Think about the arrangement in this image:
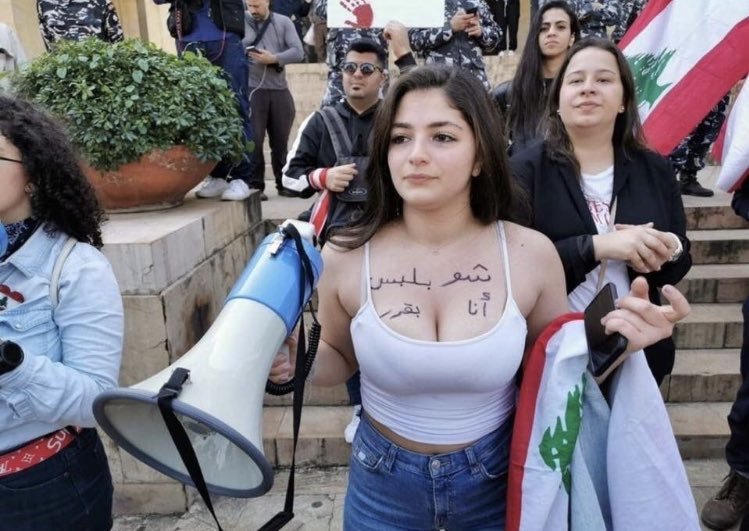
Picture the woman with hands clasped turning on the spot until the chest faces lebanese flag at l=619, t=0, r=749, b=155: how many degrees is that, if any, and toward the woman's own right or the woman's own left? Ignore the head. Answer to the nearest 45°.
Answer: approximately 180°

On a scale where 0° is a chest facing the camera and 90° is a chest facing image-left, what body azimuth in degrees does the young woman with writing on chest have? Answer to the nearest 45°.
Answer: approximately 0°

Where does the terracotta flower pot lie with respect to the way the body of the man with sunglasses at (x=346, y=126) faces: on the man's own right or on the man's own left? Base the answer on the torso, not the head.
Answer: on the man's own right

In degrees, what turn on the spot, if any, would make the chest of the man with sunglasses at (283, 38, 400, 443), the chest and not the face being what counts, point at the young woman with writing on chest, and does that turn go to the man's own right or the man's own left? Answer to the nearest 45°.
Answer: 0° — they already face them

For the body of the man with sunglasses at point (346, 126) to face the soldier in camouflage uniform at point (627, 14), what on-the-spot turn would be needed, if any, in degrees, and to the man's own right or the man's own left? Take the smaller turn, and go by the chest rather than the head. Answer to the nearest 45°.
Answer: approximately 135° to the man's own left
